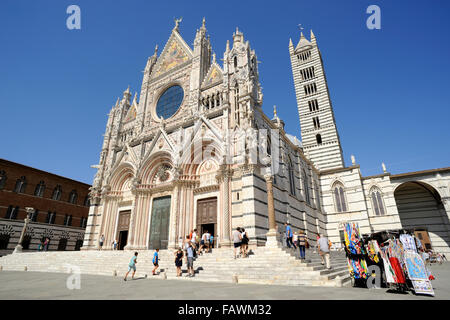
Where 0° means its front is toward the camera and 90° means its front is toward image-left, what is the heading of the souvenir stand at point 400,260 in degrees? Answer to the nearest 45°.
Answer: approximately 45°

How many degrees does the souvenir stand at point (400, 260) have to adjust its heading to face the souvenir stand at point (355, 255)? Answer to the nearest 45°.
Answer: approximately 45° to its right
